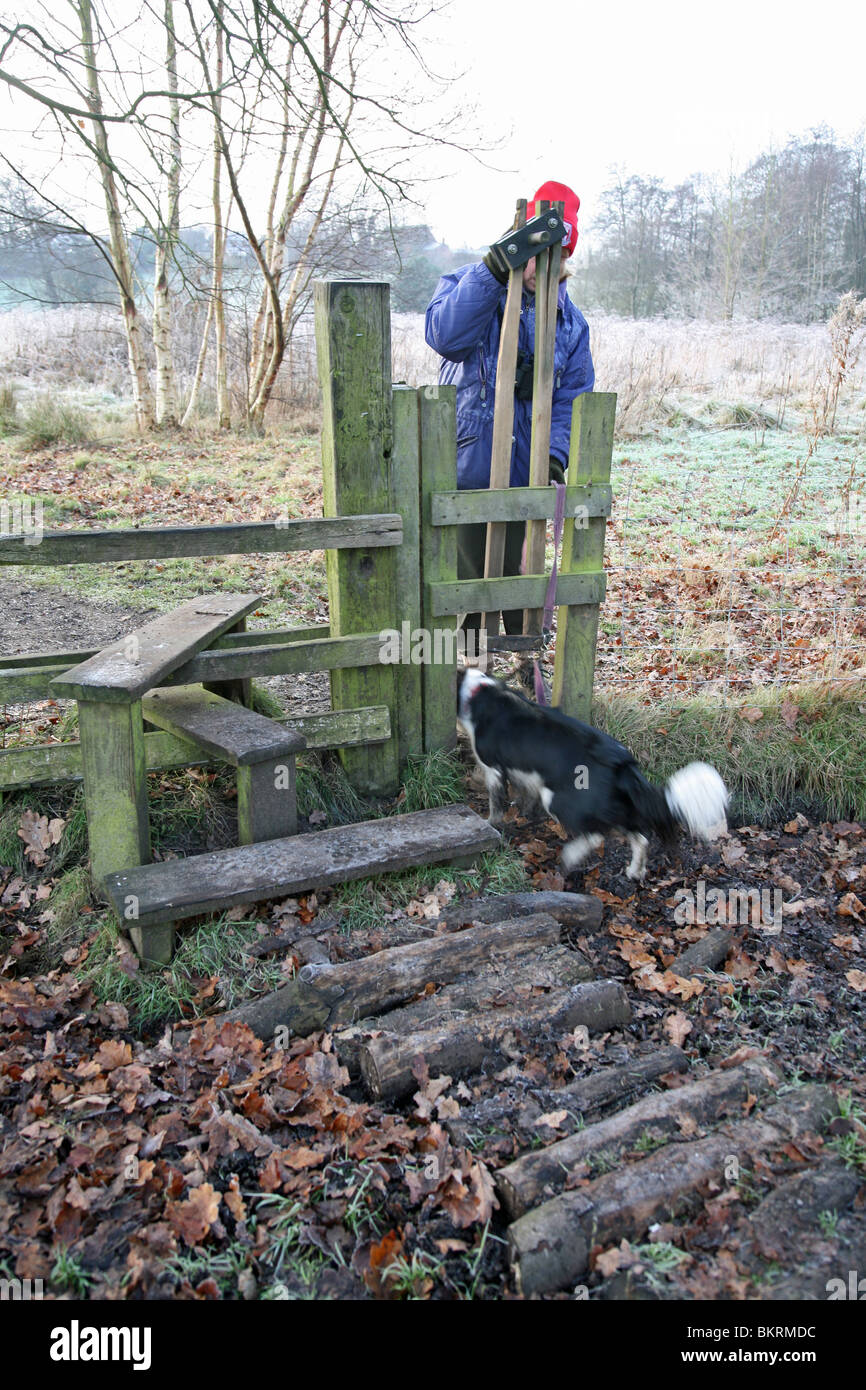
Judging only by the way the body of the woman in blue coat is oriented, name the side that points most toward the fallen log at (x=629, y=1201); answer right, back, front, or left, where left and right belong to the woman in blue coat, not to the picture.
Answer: front

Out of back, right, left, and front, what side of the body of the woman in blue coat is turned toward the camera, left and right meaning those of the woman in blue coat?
front

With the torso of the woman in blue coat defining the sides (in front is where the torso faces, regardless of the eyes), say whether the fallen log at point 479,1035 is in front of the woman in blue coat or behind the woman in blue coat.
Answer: in front

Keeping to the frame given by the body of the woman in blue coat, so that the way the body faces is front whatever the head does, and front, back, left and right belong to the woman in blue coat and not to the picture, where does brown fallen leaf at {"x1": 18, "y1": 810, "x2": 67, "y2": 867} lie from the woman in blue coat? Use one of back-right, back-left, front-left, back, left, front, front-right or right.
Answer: front-right

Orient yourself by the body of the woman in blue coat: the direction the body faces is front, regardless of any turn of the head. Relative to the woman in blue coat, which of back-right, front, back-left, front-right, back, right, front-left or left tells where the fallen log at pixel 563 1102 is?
front

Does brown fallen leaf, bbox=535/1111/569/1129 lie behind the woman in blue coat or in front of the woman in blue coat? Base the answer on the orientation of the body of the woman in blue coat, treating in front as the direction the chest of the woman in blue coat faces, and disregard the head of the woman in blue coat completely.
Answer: in front

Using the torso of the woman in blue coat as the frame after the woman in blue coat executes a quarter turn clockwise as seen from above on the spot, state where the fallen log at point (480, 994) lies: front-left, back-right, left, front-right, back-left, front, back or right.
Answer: left

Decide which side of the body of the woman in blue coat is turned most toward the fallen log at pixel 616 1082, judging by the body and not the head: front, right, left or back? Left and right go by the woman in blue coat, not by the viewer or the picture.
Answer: front

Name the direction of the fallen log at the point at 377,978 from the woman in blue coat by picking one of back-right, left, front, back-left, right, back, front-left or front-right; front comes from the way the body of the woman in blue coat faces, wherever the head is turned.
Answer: front
